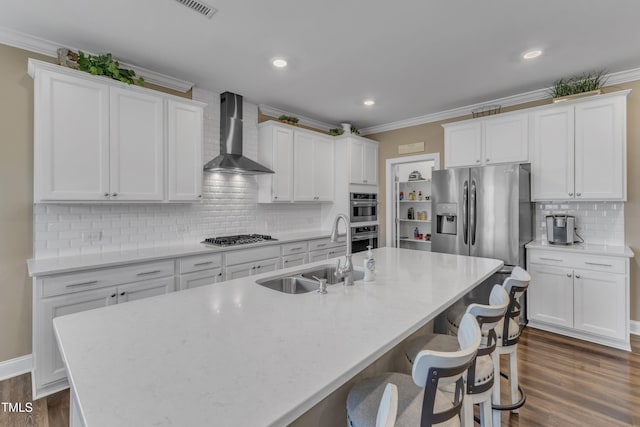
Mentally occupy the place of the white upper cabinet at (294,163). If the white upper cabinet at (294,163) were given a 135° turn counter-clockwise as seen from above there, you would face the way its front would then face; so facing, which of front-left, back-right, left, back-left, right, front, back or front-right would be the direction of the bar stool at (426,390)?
back

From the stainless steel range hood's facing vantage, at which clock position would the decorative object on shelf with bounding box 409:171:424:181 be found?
The decorative object on shelf is roughly at 10 o'clock from the stainless steel range hood.

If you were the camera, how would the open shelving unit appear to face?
facing the viewer and to the left of the viewer

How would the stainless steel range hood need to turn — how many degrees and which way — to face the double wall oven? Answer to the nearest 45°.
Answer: approximately 45° to its left

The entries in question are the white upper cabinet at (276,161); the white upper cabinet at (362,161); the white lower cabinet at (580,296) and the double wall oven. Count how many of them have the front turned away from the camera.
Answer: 0

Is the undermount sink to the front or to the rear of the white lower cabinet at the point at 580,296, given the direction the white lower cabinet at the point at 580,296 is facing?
to the front

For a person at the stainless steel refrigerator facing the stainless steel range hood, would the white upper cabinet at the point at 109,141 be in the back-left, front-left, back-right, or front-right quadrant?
front-left

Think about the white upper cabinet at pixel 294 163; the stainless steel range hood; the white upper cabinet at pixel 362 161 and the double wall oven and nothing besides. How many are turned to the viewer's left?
0

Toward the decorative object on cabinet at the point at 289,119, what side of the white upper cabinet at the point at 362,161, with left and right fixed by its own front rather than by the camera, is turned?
right

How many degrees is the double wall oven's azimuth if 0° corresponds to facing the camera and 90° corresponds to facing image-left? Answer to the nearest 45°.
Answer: approximately 315°

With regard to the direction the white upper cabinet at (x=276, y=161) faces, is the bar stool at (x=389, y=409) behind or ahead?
ahead

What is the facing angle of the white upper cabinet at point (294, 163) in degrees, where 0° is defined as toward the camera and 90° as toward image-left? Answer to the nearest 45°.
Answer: approximately 315°

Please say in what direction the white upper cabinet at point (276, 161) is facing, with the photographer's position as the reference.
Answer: facing the viewer and to the right of the viewer

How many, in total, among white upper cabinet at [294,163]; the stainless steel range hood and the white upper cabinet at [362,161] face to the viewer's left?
0

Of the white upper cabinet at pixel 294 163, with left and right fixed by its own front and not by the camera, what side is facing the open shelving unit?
left

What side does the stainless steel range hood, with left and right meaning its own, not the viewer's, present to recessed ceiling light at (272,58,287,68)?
front
